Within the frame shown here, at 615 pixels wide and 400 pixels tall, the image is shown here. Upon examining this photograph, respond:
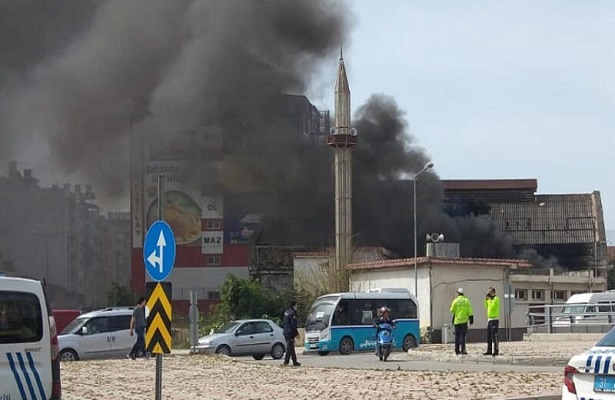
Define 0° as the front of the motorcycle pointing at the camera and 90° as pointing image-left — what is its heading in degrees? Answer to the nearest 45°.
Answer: approximately 0°

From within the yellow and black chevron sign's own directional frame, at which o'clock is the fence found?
The fence is roughly at 7 o'clock from the yellow and black chevron sign.

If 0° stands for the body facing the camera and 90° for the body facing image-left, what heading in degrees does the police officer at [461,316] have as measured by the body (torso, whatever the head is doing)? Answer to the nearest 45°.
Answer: approximately 180°

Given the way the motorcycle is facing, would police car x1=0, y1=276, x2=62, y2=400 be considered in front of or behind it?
in front

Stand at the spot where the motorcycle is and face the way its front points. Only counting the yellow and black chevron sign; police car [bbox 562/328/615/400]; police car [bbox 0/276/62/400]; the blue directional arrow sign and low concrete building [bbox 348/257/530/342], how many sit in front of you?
4

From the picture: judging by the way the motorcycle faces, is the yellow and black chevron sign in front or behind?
in front

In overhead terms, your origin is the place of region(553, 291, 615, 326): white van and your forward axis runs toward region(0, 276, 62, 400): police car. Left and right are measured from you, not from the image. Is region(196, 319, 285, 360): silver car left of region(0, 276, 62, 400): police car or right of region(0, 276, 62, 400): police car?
right

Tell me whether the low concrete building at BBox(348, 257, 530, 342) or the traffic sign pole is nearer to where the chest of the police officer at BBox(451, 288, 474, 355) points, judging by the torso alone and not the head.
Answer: the low concrete building

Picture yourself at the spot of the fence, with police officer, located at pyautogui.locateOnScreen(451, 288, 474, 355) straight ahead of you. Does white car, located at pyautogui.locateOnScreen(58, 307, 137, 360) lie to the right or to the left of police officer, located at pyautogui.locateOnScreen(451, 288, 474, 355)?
right

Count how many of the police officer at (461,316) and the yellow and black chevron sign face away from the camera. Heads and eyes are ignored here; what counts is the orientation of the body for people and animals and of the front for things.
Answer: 1

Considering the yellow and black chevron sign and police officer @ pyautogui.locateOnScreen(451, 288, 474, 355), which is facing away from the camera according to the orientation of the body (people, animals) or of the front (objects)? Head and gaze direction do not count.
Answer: the police officer
